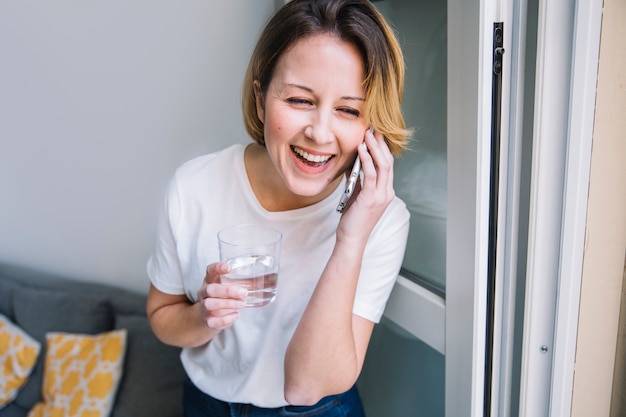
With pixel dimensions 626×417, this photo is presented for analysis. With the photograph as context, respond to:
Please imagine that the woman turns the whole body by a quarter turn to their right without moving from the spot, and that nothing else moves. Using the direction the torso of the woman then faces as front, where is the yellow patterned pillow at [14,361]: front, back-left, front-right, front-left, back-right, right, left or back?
front-right

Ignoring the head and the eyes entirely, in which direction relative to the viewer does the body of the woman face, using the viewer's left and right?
facing the viewer

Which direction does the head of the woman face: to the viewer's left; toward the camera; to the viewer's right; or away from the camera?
toward the camera

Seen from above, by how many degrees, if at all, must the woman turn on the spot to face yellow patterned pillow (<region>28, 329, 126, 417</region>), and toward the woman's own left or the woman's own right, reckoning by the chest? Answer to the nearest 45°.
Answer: approximately 135° to the woman's own right
